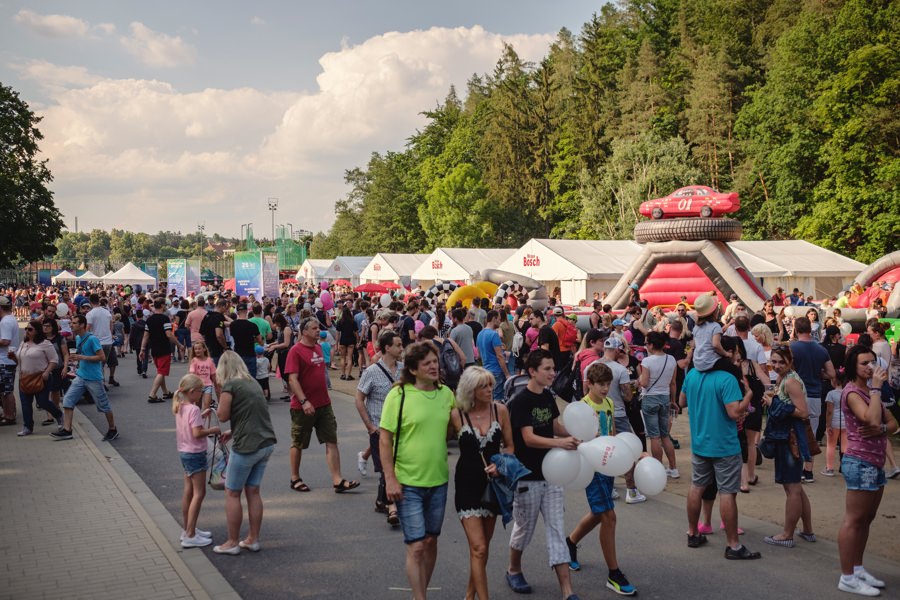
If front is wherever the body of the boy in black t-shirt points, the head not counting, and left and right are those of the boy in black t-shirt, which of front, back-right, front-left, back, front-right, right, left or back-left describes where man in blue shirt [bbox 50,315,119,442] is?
back

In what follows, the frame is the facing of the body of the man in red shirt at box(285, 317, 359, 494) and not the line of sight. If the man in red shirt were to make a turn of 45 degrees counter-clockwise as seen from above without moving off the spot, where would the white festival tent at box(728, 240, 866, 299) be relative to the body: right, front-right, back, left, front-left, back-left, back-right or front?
front-left

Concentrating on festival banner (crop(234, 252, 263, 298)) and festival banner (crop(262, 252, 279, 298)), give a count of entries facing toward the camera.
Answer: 2

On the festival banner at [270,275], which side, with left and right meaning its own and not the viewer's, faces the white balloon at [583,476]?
front

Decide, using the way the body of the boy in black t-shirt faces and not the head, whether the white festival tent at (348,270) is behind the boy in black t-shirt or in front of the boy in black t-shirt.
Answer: behind

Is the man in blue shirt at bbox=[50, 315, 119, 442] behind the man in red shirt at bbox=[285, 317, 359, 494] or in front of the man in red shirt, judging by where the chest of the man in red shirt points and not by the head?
behind

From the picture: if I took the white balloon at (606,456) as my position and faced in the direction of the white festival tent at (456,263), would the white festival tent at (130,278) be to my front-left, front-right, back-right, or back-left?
front-left

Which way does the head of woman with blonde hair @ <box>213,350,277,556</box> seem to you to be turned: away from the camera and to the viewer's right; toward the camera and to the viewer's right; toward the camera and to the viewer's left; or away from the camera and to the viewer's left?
away from the camera and to the viewer's left

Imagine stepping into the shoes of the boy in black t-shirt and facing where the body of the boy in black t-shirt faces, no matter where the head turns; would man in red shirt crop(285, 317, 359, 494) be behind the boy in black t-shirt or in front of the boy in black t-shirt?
behind

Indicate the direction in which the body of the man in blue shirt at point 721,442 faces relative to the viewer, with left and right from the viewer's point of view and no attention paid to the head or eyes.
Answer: facing away from the viewer and to the right of the viewer

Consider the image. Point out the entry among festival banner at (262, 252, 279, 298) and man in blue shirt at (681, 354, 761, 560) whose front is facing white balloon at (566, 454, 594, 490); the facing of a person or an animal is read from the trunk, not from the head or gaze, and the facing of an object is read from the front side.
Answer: the festival banner

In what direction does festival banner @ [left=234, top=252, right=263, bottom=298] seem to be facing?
toward the camera

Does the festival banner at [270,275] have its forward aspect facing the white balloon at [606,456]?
yes

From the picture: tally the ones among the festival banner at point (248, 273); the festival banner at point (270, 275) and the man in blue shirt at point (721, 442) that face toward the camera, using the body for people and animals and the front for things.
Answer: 2
